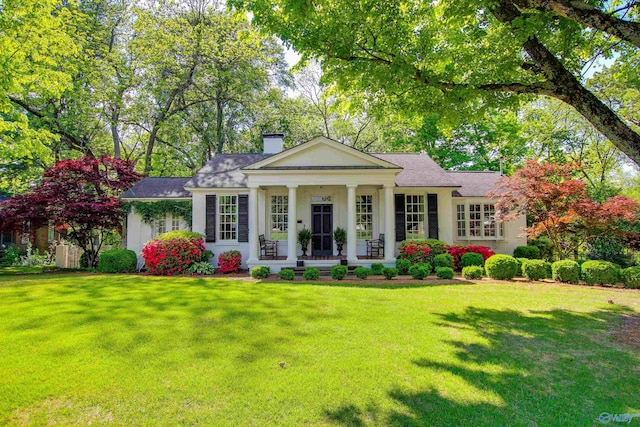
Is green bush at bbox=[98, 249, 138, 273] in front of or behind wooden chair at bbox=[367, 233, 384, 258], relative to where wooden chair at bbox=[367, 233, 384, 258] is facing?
in front

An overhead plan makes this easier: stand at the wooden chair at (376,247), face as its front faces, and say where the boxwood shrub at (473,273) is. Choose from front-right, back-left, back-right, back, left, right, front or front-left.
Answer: back-left

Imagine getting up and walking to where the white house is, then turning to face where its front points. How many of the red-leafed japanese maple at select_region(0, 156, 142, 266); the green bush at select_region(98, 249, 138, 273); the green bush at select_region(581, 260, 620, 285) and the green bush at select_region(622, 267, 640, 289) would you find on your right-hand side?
2

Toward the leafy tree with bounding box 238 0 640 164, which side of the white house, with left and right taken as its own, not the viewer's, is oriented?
front

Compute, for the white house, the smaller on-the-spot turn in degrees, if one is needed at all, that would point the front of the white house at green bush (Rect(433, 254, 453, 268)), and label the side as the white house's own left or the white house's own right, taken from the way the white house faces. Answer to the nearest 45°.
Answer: approximately 45° to the white house's own left
